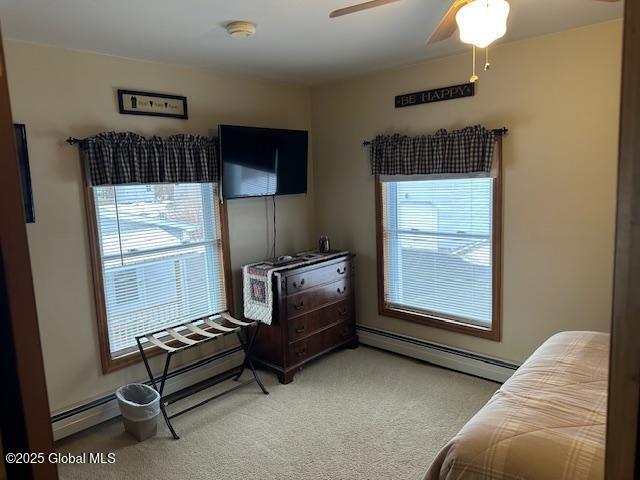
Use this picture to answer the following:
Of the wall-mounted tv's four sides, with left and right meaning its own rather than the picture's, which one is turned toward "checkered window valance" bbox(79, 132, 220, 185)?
right

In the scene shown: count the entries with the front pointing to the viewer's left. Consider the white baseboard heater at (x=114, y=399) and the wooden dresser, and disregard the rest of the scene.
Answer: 0

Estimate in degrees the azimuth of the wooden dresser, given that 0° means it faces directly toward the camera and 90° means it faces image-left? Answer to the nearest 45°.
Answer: approximately 315°

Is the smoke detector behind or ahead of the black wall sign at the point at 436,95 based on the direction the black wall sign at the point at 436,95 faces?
ahead

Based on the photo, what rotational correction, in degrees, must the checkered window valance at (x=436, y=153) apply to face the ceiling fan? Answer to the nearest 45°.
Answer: approximately 45° to its left

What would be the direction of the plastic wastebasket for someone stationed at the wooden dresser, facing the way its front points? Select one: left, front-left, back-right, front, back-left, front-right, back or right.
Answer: right

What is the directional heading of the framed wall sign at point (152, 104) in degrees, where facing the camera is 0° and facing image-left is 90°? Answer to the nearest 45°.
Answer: approximately 315°

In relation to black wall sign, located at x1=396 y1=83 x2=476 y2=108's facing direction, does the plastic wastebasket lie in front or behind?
in front

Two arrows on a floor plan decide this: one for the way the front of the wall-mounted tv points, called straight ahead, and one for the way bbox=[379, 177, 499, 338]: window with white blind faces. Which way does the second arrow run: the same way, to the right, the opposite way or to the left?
to the right

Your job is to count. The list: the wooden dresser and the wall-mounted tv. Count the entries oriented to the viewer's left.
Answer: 0

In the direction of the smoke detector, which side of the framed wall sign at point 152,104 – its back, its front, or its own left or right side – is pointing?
front

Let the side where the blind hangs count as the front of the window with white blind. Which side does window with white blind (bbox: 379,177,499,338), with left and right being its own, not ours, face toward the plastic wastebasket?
front

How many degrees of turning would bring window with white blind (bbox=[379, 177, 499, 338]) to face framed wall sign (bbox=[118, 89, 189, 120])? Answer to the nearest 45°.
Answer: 0° — it already faces it
